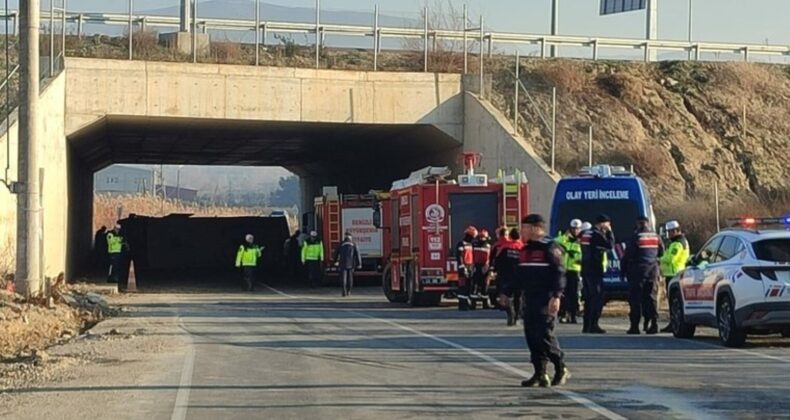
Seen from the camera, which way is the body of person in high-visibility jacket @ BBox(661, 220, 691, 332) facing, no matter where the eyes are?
to the viewer's left

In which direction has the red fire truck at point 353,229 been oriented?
away from the camera

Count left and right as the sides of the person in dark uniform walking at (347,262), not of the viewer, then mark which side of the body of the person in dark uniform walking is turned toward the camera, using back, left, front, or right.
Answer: back
